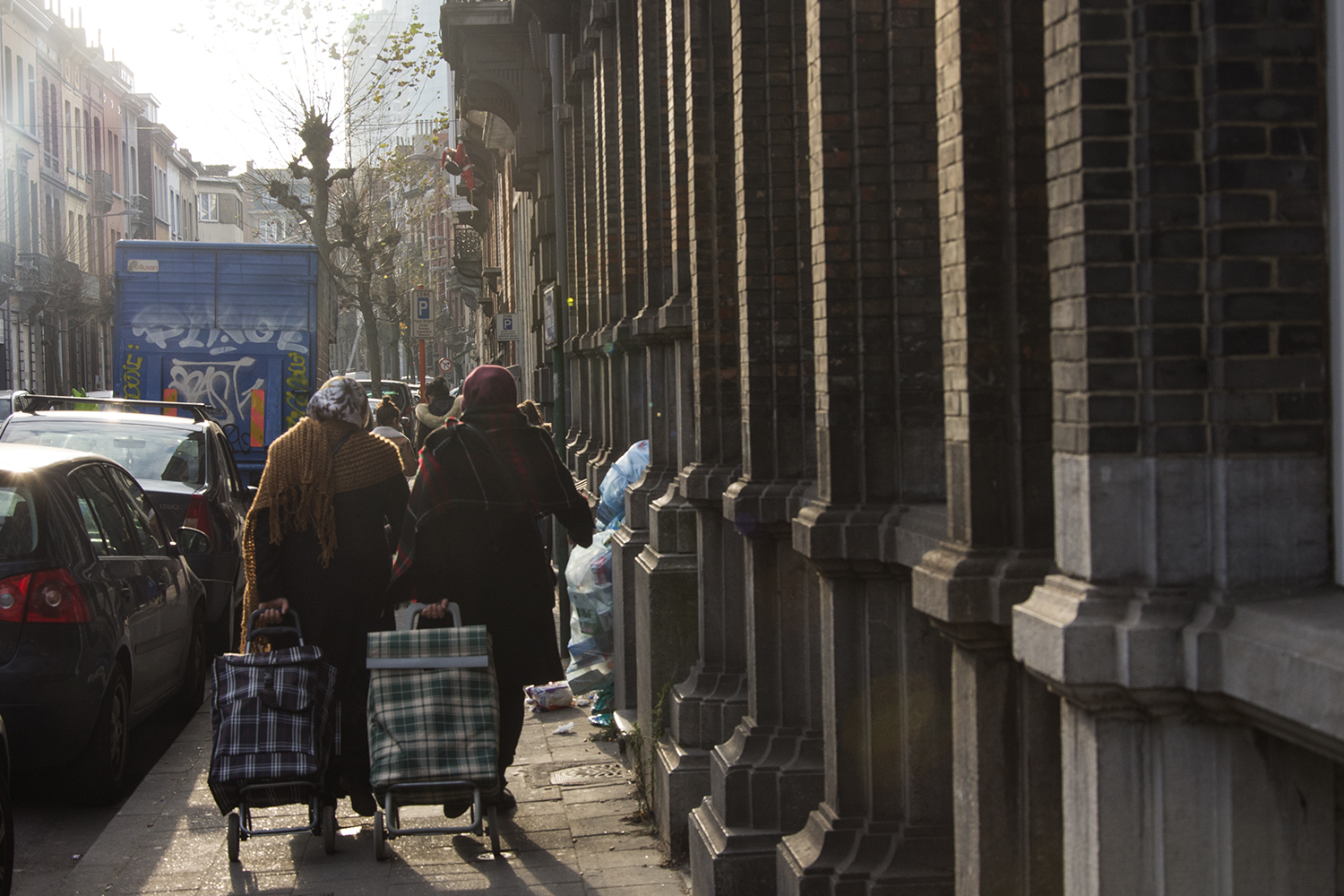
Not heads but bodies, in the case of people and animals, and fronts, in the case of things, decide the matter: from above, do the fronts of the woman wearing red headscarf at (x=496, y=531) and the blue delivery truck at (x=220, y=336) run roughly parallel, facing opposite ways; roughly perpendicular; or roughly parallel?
roughly parallel

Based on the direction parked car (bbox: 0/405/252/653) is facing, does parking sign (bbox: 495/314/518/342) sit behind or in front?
in front

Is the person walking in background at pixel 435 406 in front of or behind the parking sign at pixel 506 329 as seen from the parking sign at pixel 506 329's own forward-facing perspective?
in front

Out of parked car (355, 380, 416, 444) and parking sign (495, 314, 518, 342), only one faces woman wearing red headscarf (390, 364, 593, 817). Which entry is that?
the parking sign

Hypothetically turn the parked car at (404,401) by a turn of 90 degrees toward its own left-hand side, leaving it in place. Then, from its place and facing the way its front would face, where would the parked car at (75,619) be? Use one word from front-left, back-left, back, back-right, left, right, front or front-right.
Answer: left

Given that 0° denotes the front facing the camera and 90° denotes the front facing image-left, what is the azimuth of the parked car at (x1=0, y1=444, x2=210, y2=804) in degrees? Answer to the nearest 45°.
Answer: approximately 225°

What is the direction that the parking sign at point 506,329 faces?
toward the camera

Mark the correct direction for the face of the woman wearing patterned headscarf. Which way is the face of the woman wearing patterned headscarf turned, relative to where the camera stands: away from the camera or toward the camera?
away from the camera

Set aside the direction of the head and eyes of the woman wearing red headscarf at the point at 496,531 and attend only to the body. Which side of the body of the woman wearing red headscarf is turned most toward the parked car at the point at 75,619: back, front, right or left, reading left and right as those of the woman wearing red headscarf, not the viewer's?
left

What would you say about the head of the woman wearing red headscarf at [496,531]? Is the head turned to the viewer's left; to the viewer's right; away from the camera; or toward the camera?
away from the camera

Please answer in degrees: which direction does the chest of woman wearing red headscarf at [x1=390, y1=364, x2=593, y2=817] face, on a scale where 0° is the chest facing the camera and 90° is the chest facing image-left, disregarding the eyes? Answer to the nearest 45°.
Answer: approximately 180°

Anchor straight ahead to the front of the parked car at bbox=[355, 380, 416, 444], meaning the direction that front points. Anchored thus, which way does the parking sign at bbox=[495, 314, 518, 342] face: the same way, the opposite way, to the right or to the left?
the opposite way

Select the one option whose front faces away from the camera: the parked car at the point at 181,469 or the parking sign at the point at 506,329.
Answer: the parked car

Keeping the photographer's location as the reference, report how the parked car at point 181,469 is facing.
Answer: facing away from the viewer

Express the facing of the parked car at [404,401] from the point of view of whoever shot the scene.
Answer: facing away from the viewer

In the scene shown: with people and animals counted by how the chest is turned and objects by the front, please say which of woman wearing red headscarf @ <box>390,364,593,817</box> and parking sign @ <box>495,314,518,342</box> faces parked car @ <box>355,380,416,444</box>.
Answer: the woman wearing red headscarf

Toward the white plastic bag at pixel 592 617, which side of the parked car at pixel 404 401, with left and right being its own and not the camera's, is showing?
back

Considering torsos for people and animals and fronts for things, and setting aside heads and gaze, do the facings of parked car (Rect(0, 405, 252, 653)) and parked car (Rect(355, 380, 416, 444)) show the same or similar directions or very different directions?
same or similar directions

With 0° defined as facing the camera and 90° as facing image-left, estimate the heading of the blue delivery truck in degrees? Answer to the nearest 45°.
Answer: approximately 180°
